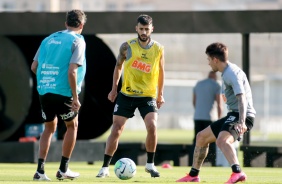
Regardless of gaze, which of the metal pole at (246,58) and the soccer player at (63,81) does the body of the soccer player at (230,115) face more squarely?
the soccer player

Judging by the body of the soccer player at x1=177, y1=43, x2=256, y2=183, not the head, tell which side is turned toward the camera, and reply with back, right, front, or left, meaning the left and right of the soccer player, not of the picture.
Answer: left

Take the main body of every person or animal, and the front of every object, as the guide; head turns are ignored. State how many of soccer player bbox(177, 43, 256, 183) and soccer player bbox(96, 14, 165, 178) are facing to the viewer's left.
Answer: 1

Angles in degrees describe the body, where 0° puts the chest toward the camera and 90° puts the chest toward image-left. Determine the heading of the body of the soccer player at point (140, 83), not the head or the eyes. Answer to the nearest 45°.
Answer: approximately 0°

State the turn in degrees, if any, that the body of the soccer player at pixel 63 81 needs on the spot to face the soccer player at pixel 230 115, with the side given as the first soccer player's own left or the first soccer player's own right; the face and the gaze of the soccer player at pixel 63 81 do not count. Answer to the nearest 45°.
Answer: approximately 45° to the first soccer player's own right

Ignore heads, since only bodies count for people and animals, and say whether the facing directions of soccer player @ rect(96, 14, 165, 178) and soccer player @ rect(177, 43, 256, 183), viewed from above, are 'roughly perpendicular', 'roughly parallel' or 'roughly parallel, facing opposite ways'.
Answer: roughly perpendicular
